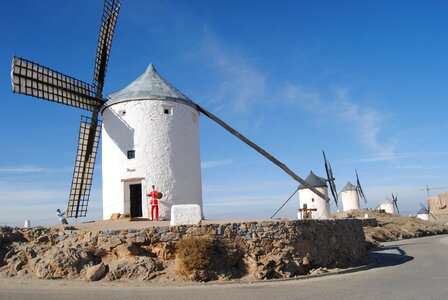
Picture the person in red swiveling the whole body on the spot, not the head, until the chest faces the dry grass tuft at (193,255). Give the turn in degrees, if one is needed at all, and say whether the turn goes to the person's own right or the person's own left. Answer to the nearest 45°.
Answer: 0° — they already face it

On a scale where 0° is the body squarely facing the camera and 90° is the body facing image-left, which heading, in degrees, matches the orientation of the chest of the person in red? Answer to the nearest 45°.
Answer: approximately 0°

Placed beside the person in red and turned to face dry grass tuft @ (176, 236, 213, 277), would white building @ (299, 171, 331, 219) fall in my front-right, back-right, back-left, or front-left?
back-left

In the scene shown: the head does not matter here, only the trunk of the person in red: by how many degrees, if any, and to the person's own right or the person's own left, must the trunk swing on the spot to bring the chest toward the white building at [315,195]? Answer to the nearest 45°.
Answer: approximately 135° to the person's own left
